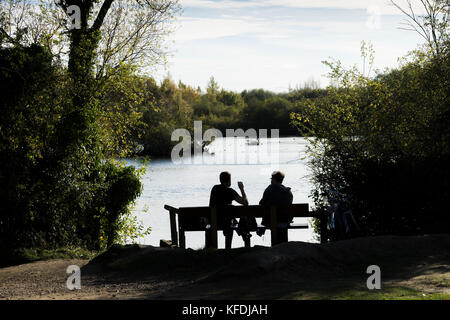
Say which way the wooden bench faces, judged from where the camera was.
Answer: facing away from the viewer
